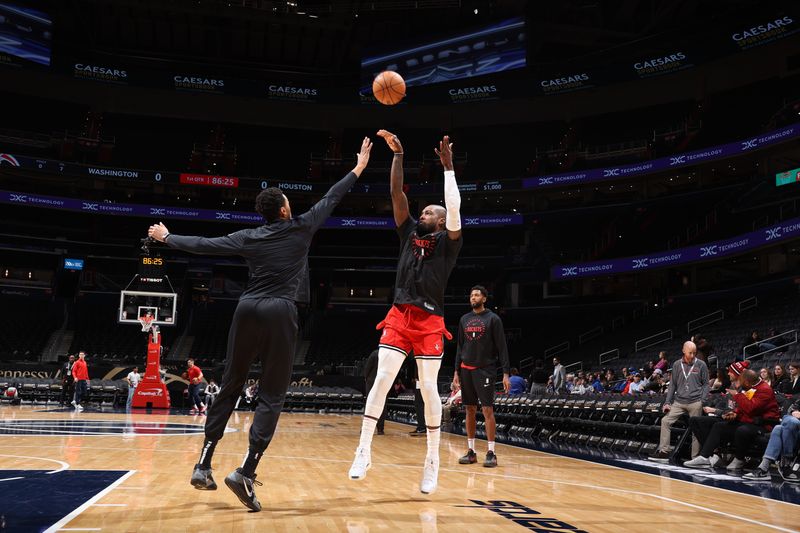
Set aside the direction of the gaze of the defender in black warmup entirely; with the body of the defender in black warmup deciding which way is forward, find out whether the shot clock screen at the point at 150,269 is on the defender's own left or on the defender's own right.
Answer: on the defender's own left

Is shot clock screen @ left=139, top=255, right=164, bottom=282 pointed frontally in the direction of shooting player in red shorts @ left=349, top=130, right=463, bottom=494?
yes

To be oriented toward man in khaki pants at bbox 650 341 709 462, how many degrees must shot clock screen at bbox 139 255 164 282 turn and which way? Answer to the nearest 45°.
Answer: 0° — it already faces them

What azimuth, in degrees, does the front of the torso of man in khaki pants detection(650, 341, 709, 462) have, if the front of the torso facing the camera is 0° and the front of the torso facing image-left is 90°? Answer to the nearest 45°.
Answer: approximately 45°

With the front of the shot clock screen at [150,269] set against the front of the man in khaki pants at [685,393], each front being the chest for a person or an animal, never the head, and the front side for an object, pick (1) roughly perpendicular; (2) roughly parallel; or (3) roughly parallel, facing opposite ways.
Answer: roughly perpendicular

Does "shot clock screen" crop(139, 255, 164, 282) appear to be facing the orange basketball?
yes

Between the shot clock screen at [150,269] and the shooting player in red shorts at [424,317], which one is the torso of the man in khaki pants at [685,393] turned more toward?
the shooting player in red shorts
